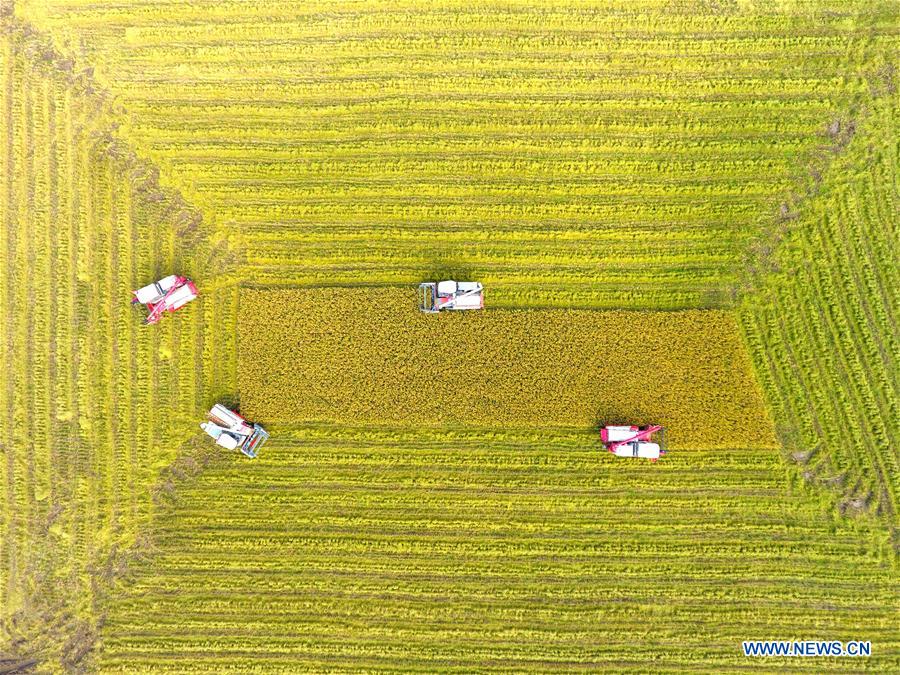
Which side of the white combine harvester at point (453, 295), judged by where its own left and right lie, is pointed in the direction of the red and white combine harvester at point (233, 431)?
front

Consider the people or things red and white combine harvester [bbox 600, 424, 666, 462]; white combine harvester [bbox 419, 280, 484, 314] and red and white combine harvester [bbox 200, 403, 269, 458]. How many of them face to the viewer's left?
1

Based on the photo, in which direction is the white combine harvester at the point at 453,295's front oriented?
to the viewer's left

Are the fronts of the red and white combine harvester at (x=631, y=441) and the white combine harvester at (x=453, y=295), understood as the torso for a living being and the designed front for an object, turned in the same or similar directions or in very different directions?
very different directions

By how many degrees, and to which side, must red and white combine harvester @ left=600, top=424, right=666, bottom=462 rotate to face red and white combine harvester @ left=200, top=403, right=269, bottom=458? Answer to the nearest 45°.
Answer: approximately 180°

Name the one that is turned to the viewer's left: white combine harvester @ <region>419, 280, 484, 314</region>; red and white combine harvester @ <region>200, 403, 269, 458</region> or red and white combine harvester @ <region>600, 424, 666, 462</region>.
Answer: the white combine harvester

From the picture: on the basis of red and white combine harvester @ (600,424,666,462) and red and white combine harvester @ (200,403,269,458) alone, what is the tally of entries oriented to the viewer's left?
0

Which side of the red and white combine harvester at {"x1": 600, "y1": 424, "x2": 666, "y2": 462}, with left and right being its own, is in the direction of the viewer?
right

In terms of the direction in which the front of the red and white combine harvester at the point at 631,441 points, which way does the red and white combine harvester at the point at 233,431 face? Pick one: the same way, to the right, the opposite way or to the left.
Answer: the same way

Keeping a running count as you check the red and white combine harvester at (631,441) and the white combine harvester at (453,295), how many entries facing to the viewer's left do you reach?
1

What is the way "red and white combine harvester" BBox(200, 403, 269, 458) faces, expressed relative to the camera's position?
facing the viewer and to the right of the viewer

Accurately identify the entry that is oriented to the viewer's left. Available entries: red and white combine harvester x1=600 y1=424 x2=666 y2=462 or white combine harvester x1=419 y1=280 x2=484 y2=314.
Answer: the white combine harvester

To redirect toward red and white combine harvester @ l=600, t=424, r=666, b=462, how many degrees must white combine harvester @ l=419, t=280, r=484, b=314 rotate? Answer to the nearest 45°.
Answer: approximately 180°

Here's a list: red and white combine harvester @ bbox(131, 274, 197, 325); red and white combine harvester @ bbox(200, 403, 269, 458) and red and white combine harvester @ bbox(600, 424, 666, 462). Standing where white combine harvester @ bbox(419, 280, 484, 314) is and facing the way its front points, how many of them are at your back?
1

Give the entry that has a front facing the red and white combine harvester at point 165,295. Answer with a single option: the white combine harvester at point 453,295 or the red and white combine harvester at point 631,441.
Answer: the white combine harvester
